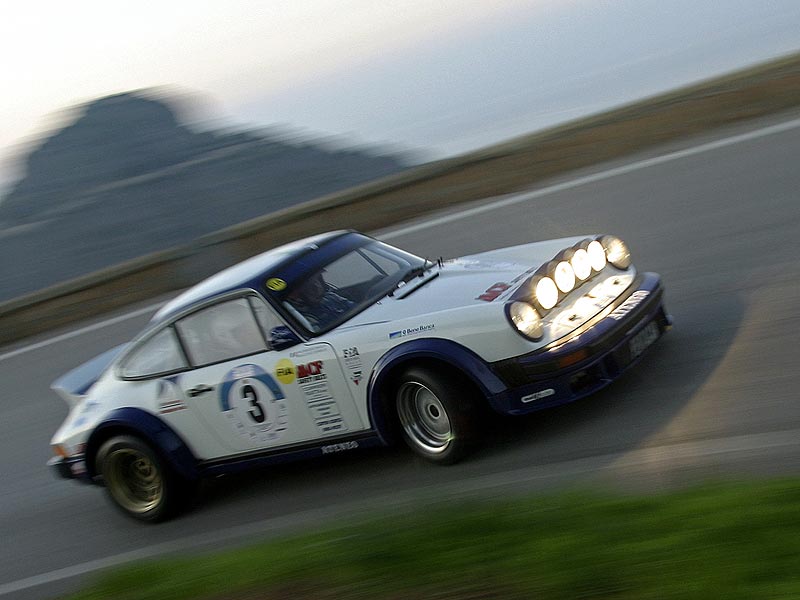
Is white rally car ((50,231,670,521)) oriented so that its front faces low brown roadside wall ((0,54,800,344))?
no

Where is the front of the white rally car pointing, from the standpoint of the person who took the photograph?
facing the viewer and to the right of the viewer
